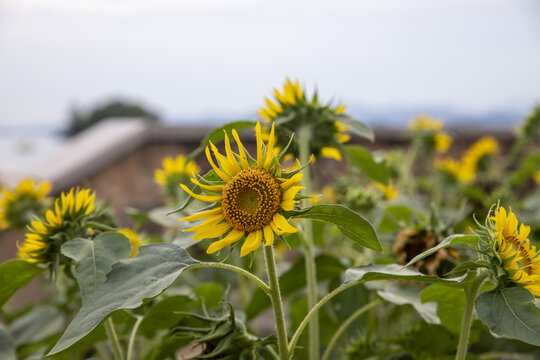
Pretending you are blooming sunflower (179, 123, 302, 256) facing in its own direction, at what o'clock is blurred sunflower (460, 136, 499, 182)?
The blurred sunflower is roughly at 7 o'clock from the blooming sunflower.

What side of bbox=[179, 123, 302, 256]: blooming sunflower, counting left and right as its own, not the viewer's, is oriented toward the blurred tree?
back

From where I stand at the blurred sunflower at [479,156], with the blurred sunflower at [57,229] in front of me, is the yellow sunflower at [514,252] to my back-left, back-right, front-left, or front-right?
front-left

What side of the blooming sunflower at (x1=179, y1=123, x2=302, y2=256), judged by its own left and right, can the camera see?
front

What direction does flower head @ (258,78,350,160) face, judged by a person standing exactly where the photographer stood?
facing away from the viewer
